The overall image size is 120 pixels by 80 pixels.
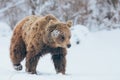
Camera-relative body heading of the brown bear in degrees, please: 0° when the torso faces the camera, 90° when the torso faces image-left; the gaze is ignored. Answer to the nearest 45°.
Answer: approximately 315°
